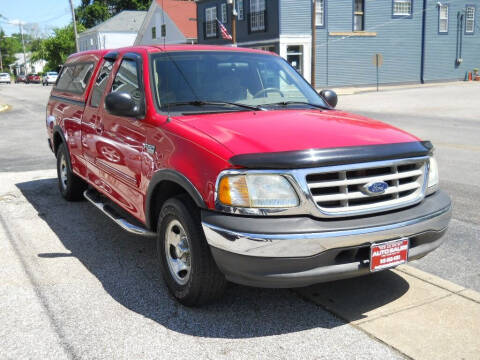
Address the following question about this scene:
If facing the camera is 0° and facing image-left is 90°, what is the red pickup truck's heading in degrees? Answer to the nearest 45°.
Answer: approximately 315°
